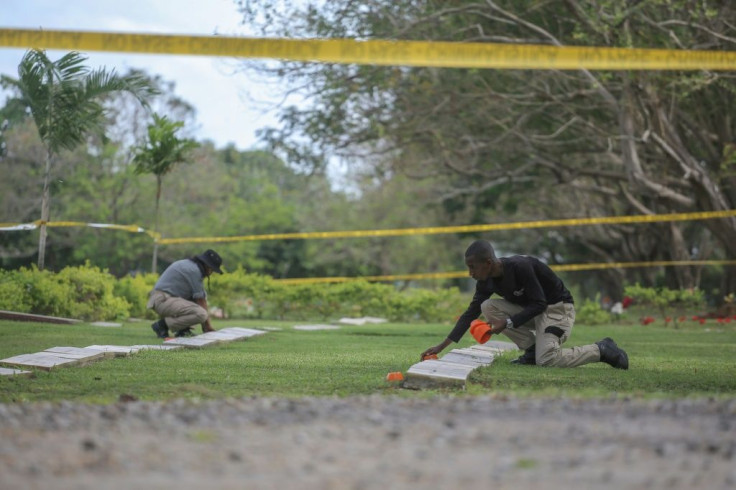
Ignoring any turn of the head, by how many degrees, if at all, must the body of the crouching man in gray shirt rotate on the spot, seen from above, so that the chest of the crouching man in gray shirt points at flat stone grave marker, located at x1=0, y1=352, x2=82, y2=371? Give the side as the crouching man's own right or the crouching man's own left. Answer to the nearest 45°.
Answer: approximately 90° to the crouching man's own right

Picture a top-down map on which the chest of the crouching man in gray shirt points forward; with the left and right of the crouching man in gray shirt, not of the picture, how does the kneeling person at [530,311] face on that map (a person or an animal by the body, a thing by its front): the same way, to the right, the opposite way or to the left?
the opposite way

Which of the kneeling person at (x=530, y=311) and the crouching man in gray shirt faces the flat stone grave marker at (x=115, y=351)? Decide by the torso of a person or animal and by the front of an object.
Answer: the kneeling person

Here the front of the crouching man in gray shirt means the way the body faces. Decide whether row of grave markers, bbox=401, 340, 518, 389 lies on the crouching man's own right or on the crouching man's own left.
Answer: on the crouching man's own right

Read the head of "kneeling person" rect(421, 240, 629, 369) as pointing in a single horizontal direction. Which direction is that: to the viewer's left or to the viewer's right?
to the viewer's left

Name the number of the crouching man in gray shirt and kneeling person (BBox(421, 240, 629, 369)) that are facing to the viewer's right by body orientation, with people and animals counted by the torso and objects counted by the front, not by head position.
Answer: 1

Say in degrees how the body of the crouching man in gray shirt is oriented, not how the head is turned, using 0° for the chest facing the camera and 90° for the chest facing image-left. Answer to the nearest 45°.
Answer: approximately 270°

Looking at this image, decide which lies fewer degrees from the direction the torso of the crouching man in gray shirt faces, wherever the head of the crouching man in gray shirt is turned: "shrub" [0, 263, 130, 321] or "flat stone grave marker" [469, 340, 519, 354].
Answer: the flat stone grave marker

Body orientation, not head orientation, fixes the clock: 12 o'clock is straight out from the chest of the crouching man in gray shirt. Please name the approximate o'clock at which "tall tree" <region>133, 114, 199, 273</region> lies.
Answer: The tall tree is roughly at 9 o'clock from the crouching man in gray shirt.

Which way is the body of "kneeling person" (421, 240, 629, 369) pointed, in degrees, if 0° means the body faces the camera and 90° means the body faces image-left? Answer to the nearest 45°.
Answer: approximately 90°
